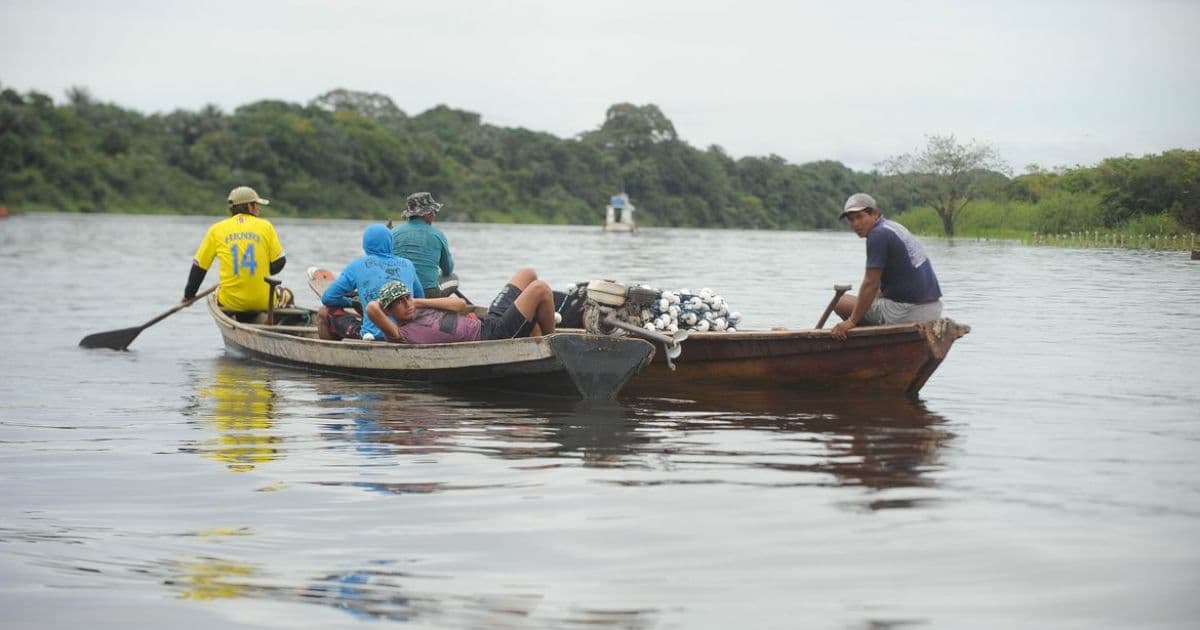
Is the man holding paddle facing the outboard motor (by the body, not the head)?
no

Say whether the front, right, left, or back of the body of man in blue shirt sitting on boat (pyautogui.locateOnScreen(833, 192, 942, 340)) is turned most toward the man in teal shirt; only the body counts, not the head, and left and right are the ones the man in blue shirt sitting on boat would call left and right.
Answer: front

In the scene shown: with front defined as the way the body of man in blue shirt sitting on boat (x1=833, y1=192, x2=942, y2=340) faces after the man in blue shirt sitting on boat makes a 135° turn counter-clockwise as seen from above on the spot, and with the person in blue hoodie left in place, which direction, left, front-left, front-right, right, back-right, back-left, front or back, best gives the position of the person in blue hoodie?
back-right

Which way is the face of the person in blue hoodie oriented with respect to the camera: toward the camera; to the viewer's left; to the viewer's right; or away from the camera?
away from the camera

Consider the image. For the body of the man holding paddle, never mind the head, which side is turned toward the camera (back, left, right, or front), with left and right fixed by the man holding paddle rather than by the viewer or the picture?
back

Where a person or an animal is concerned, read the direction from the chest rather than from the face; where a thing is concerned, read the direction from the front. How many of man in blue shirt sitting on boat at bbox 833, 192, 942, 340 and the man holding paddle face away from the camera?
1

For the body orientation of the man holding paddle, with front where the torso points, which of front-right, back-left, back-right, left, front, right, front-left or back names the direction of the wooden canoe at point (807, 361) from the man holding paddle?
back-right

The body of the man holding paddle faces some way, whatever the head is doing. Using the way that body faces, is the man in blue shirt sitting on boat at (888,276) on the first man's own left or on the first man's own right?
on the first man's own right

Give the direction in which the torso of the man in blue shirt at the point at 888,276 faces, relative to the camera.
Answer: to the viewer's left

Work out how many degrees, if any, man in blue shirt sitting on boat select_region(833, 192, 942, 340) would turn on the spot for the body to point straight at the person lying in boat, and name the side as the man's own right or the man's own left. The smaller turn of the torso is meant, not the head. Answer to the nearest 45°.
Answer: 0° — they already face them

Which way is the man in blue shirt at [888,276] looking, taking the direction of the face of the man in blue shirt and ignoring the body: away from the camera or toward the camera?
toward the camera

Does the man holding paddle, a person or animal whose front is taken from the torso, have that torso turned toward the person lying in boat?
no

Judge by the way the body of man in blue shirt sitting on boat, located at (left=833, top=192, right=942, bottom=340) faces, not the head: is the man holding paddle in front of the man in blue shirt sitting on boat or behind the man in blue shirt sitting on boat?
in front

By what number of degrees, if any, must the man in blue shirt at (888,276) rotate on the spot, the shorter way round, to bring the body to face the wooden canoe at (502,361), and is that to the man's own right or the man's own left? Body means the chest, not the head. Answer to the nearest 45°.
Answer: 0° — they already face it
